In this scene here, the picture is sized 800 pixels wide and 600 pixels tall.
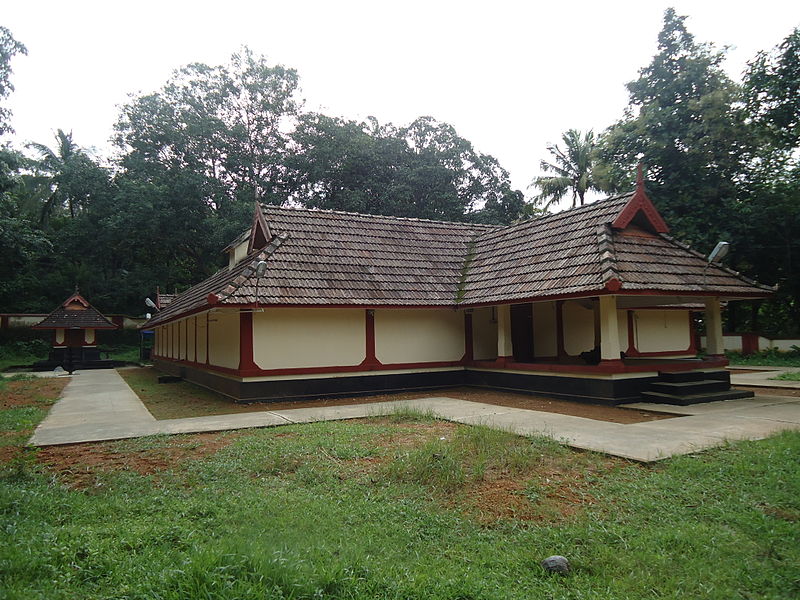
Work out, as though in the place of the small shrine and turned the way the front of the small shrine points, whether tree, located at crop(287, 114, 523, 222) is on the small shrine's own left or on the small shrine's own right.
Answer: on the small shrine's own left

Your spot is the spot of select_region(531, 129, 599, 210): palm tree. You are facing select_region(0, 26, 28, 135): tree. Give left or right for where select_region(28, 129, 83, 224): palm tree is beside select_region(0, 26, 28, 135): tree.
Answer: right

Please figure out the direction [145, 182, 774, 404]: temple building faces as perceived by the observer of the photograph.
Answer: facing the viewer and to the right of the viewer

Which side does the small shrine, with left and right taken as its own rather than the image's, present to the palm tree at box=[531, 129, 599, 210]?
left

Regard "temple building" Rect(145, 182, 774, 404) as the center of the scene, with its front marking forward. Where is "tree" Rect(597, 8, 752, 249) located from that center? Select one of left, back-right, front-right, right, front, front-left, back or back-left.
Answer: left

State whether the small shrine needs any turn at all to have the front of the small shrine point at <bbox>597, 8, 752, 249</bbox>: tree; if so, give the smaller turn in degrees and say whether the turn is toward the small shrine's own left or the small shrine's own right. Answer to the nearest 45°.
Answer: approximately 45° to the small shrine's own left

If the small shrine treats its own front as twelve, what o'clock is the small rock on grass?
The small rock on grass is roughly at 12 o'clock from the small shrine.

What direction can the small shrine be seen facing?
toward the camera

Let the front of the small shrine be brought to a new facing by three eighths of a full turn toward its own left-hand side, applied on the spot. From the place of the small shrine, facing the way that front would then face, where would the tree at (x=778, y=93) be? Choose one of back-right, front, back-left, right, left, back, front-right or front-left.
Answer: right

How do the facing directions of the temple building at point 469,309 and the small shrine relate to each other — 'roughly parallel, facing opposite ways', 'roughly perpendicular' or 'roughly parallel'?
roughly parallel

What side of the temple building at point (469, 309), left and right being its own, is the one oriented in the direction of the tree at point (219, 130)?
back
